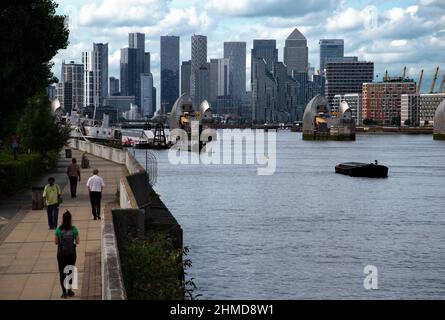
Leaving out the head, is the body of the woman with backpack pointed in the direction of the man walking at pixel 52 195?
yes

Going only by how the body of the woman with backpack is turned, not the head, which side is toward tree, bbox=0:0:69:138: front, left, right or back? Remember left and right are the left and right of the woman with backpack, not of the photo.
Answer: front

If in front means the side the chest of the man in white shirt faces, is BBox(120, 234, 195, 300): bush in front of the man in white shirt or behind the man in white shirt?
behind

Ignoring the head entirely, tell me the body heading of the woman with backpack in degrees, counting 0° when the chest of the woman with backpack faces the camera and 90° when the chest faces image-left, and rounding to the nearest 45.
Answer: approximately 180°

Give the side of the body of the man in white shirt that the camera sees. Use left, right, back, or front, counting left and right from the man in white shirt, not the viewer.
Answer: back

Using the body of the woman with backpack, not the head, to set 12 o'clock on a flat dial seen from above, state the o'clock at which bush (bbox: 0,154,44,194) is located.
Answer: The bush is roughly at 12 o'clock from the woman with backpack.

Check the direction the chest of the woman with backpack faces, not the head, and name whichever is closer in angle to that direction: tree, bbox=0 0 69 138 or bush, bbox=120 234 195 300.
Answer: the tree

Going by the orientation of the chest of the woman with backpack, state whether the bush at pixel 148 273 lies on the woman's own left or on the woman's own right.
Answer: on the woman's own right
